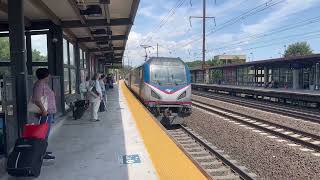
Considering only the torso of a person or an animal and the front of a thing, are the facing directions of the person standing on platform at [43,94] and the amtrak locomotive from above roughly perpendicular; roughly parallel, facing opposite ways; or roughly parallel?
roughly perpendicular

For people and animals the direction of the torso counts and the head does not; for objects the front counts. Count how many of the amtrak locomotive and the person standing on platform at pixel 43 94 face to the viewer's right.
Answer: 1

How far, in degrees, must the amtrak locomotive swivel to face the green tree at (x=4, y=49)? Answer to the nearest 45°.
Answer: approximately 90° to its right

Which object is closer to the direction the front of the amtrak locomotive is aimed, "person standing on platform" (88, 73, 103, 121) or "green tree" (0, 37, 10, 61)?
the person standing on platform

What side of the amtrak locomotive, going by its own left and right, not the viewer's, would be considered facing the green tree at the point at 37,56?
right

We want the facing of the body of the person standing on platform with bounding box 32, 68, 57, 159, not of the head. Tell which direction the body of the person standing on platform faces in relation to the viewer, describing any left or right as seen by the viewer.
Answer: facing to the right of the viewer

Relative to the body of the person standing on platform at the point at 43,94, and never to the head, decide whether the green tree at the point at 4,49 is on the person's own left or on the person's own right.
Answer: on the person's own left

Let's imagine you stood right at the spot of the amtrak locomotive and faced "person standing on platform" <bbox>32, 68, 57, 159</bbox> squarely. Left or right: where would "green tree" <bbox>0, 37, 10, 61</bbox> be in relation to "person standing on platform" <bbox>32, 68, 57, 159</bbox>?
right

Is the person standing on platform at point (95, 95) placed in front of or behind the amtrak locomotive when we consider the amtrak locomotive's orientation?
in front

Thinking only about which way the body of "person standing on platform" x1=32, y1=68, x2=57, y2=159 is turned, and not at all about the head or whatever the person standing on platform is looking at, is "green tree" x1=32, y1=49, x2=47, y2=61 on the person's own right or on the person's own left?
on the person's own left

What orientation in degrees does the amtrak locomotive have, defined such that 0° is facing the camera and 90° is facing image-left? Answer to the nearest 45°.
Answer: approximately 0°
